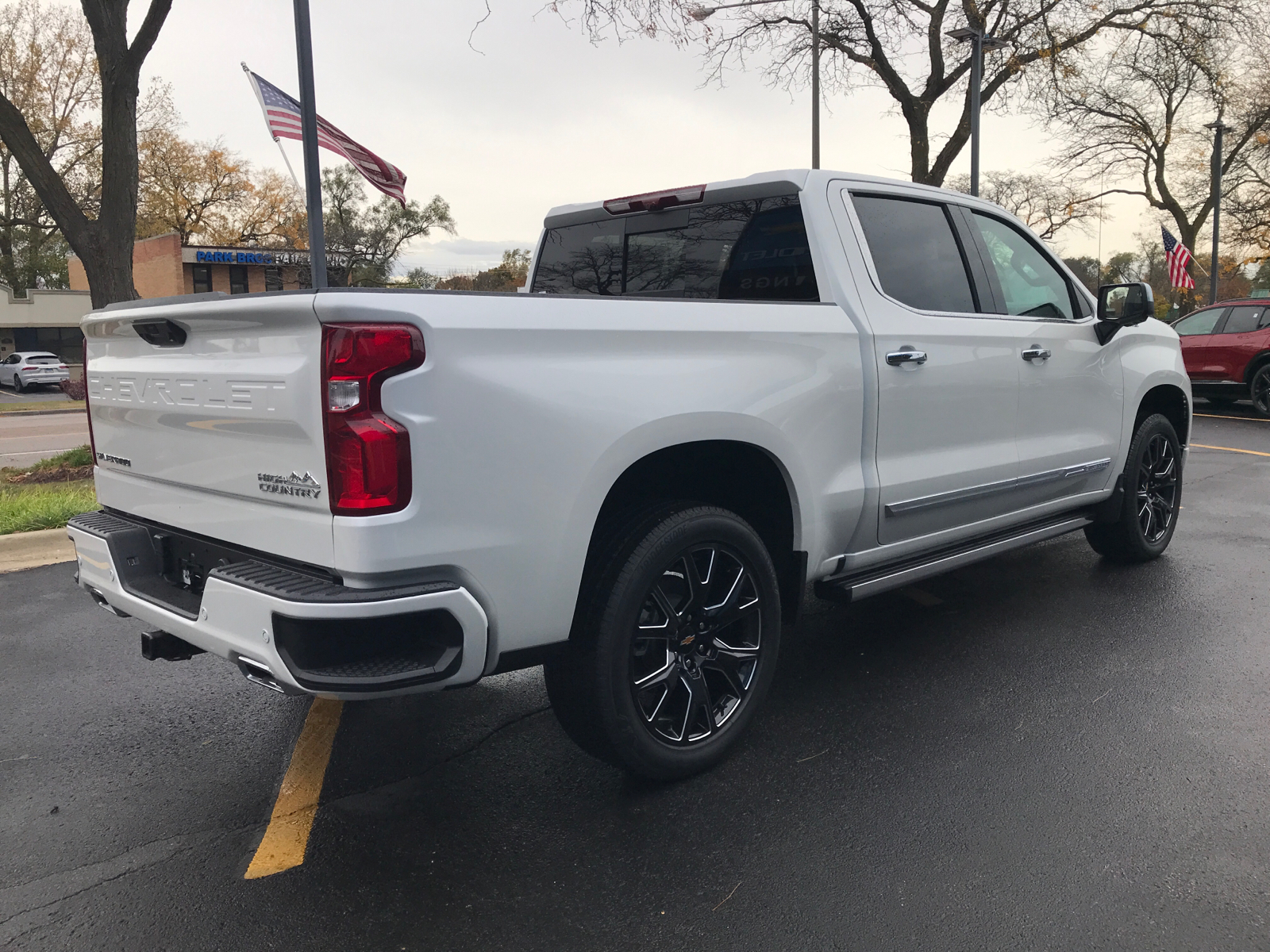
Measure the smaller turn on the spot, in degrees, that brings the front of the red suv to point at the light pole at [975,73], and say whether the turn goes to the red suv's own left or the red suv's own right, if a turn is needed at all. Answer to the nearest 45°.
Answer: approximately 45° to the red suv's own right

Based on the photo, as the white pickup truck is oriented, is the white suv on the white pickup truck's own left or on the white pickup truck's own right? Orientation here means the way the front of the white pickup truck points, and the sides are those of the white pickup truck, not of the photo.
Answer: on the white pickup truck's own left

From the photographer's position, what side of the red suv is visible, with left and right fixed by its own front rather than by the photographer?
left

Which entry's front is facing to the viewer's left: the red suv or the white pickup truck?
the red suv

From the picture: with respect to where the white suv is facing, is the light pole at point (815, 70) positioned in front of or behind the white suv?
behind

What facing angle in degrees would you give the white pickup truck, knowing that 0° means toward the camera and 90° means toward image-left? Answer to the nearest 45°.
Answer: approximately 225°

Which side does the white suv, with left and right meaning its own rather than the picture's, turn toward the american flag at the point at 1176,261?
back

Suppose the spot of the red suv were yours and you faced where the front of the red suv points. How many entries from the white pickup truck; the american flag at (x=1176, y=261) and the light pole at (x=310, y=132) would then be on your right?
1

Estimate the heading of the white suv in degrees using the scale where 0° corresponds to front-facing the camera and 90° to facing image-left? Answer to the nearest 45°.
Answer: approximately 135°

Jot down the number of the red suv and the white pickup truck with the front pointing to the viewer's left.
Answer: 1
